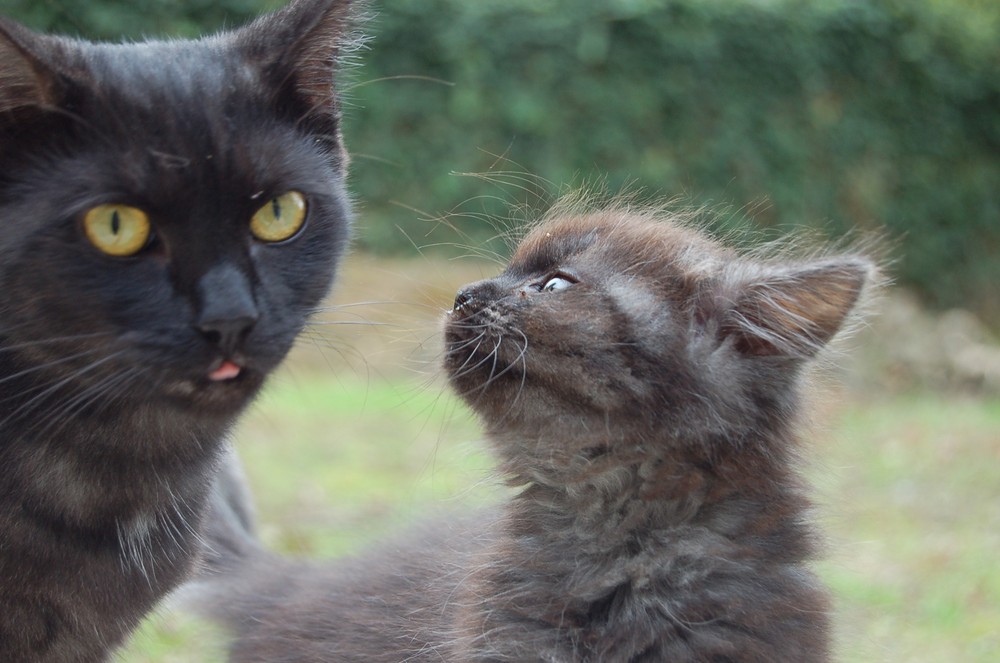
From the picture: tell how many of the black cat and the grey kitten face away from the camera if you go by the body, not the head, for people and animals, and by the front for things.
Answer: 0

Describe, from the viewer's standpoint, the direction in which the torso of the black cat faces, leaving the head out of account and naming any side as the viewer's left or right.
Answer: facing the viewer and to the right of the viewer

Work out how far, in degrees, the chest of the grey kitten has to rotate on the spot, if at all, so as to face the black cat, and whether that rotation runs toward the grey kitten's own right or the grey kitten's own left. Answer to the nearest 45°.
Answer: approximately 135° to the grey kitten's own right

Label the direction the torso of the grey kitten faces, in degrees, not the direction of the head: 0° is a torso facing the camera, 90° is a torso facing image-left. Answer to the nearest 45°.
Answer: approximately 315°
